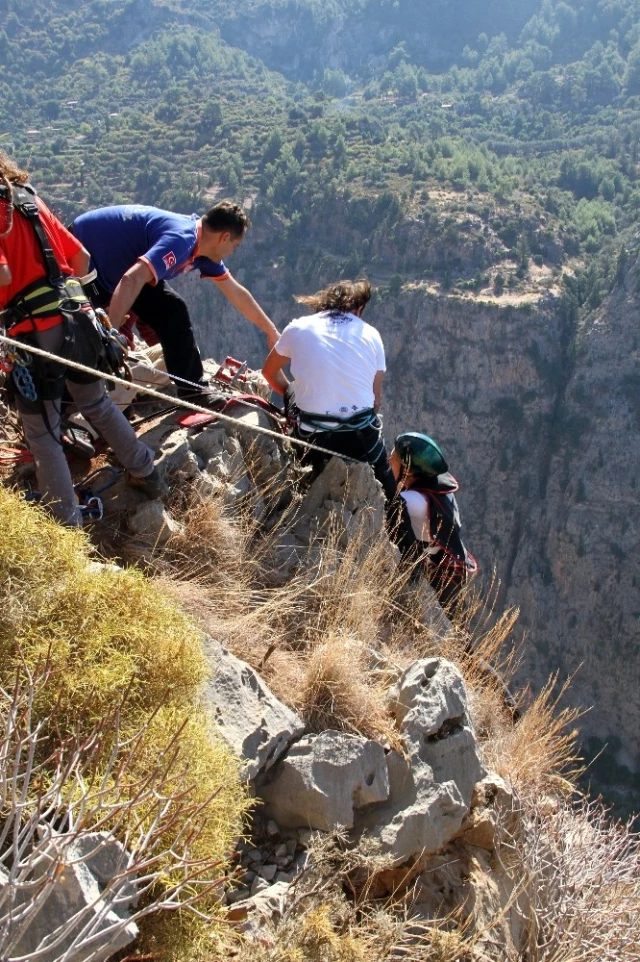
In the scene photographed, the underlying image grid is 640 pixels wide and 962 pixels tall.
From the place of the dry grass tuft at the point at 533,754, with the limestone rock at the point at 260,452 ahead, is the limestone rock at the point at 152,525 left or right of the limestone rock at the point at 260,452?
left

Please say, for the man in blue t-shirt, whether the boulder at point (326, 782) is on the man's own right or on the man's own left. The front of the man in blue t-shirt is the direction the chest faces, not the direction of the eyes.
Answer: on the man's own right

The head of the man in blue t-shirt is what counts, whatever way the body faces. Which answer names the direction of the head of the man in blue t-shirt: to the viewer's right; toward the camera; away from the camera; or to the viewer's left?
to the viewer's right

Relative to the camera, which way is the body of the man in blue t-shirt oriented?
to the viewer's right

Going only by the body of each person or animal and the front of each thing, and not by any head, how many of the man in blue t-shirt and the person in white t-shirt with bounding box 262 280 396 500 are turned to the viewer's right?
1

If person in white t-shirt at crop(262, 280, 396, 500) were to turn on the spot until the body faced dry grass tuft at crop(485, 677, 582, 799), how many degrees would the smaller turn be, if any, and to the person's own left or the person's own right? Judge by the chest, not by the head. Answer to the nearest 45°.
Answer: approximately 135° to the person's own right

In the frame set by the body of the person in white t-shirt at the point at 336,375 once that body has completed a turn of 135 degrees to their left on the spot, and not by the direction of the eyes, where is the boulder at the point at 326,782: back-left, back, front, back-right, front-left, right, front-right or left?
front-left

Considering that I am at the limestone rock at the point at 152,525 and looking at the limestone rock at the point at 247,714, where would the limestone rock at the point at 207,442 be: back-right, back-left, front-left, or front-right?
back-left

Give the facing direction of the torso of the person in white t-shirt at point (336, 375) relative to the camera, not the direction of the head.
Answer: away from the camera

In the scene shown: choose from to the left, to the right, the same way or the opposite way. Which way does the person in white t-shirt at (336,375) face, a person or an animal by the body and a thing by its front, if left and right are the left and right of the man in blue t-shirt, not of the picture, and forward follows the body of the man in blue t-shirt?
to the left

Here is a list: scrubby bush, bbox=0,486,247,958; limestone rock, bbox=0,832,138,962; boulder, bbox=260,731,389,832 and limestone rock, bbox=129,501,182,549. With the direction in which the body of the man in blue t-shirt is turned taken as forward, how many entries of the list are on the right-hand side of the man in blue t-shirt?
4

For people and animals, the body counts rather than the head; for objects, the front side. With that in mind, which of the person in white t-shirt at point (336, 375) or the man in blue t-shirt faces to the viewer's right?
the man in blue t-shirt

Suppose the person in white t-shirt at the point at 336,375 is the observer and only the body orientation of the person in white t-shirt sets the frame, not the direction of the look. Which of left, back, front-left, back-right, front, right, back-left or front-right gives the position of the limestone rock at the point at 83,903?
back
